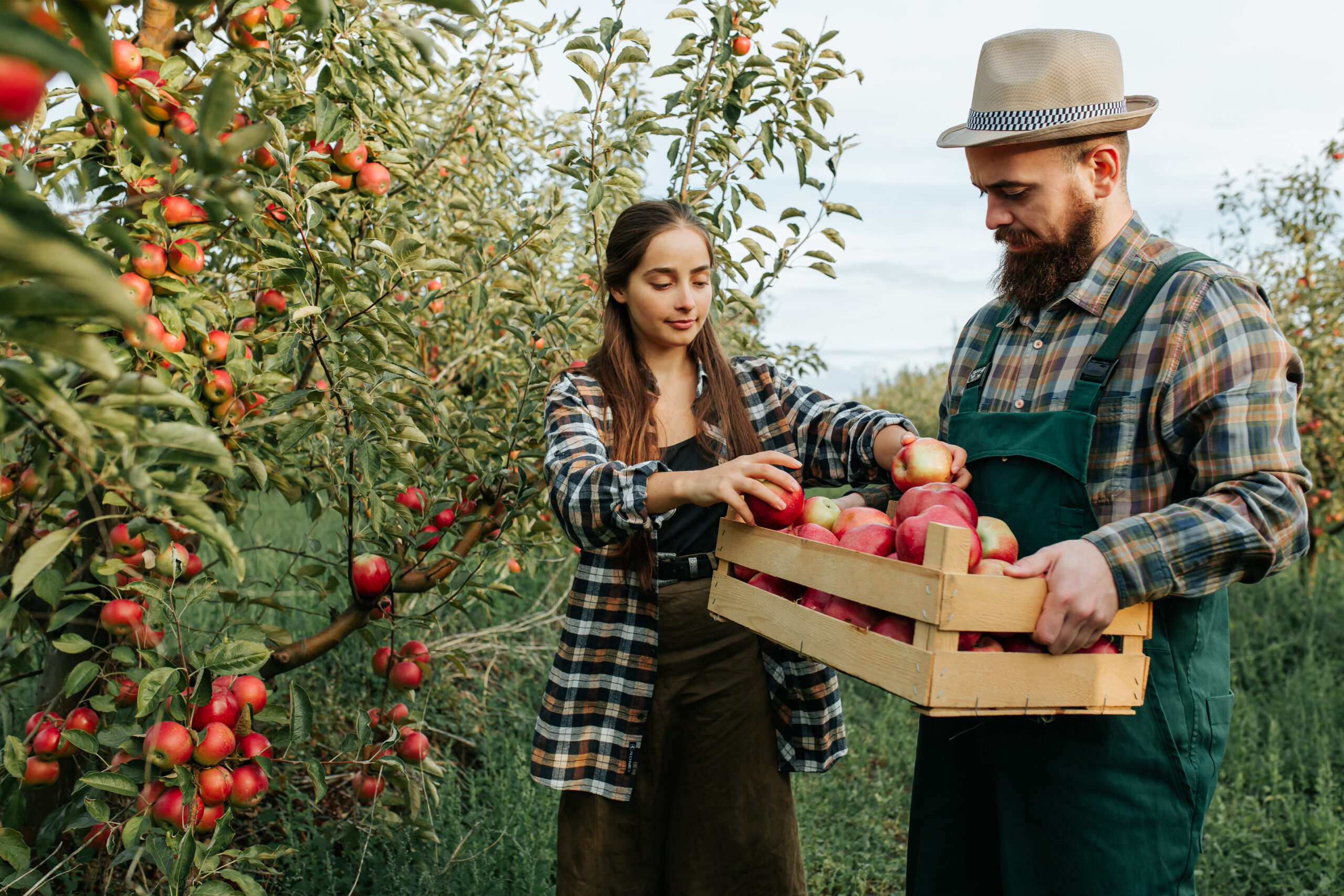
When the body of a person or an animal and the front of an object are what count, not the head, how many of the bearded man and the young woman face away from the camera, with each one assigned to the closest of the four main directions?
0

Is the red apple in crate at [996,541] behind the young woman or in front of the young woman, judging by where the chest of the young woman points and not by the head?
in front

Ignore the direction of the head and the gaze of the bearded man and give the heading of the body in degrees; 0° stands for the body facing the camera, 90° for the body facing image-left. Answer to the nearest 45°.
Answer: approximately 45°

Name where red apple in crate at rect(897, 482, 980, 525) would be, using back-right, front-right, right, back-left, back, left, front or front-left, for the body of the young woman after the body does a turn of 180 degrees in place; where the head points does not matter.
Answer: back

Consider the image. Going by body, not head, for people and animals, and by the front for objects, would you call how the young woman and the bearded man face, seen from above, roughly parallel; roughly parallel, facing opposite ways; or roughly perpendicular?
roughly perpendicular

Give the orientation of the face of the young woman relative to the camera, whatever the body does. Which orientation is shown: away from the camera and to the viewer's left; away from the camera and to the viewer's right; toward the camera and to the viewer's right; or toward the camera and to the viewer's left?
toward the camera and to the viewer's right

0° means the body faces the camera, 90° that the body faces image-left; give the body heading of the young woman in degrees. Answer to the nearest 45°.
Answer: approximately 315°
